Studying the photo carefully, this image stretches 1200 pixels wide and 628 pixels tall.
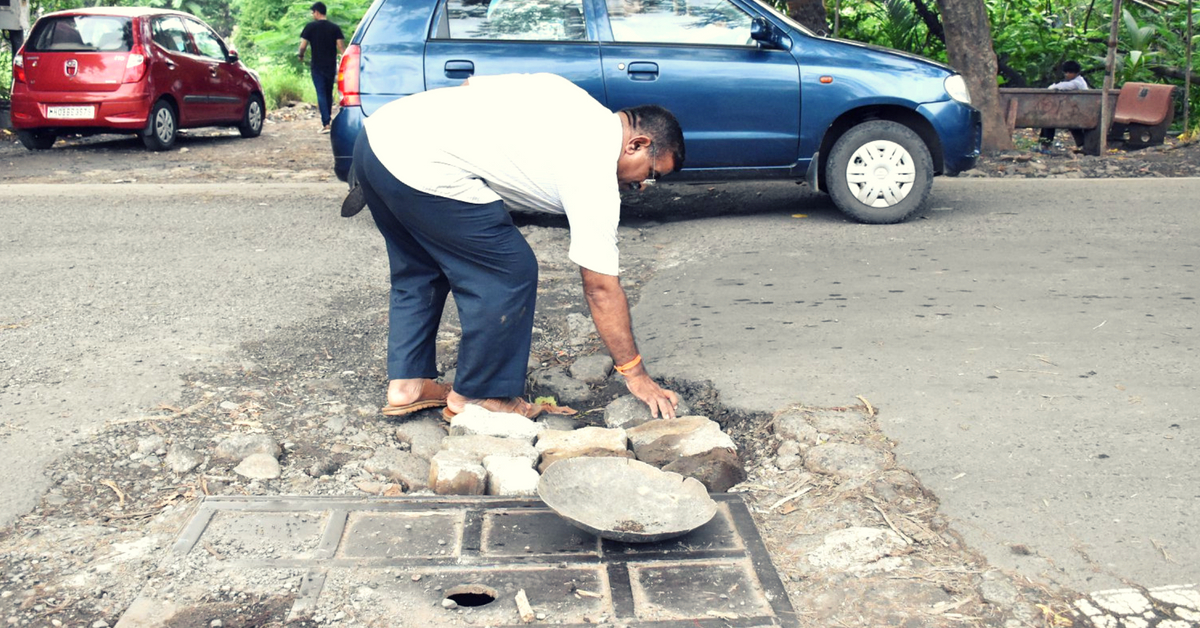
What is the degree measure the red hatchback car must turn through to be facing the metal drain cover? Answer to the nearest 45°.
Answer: approximately 135° to its right

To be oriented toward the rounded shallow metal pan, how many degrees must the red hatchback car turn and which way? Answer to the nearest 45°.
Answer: approximately 135° to its right

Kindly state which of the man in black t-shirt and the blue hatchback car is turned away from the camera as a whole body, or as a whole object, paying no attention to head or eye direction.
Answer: the man in black t-shirt

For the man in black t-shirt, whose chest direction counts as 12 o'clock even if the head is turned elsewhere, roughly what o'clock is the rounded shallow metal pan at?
The rounded shallow metal pan is roughly at 6 o'clock from the man in black t-shirt.

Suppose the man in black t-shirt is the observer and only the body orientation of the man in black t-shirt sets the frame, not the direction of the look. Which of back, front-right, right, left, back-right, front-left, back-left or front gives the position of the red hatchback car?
back-left

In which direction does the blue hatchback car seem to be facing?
to the viewer's right

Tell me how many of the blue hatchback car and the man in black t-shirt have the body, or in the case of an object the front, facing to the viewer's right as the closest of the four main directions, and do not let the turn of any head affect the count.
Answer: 1

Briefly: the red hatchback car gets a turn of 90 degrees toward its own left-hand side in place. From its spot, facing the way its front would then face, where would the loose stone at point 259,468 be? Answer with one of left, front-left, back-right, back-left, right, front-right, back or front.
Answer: back-left

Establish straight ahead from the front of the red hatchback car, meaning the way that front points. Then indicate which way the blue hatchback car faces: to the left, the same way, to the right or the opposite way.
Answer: to the right

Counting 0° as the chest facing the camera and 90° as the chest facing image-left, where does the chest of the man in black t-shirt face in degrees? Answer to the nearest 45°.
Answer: approximately 180°

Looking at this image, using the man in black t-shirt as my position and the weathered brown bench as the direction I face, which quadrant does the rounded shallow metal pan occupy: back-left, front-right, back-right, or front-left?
front-right

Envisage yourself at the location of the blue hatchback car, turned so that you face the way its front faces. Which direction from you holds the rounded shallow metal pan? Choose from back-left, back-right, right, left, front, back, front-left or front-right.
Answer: right

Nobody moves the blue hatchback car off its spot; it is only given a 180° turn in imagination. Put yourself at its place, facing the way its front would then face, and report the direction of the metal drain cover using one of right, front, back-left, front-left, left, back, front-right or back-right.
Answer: left

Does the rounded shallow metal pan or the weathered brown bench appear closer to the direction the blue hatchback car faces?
the weathered brown bench
